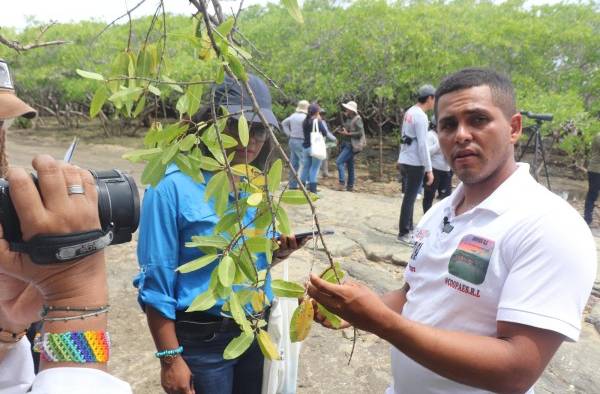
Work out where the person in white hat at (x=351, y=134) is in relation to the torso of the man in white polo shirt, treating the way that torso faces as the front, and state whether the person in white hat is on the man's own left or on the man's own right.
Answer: on the man's own right

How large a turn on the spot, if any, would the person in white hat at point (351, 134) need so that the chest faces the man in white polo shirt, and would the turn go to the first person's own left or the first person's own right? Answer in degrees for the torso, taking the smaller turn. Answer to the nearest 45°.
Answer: approximately 45° to the first person's own left

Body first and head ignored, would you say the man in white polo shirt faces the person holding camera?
yes

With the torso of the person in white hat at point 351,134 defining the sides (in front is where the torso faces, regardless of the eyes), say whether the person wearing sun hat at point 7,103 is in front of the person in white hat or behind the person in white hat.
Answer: in front

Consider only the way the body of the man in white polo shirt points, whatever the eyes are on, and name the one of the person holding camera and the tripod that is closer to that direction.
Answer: the person holding camera

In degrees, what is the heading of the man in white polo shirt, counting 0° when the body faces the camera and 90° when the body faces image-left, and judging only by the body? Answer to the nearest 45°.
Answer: approximately 45°

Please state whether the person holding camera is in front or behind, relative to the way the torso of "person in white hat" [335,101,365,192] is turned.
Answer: in front

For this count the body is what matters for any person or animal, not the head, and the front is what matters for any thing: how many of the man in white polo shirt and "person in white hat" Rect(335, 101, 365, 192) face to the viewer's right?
0

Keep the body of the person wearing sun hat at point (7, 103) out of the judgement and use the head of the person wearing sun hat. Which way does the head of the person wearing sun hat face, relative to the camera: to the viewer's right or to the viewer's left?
to the viewer's right
